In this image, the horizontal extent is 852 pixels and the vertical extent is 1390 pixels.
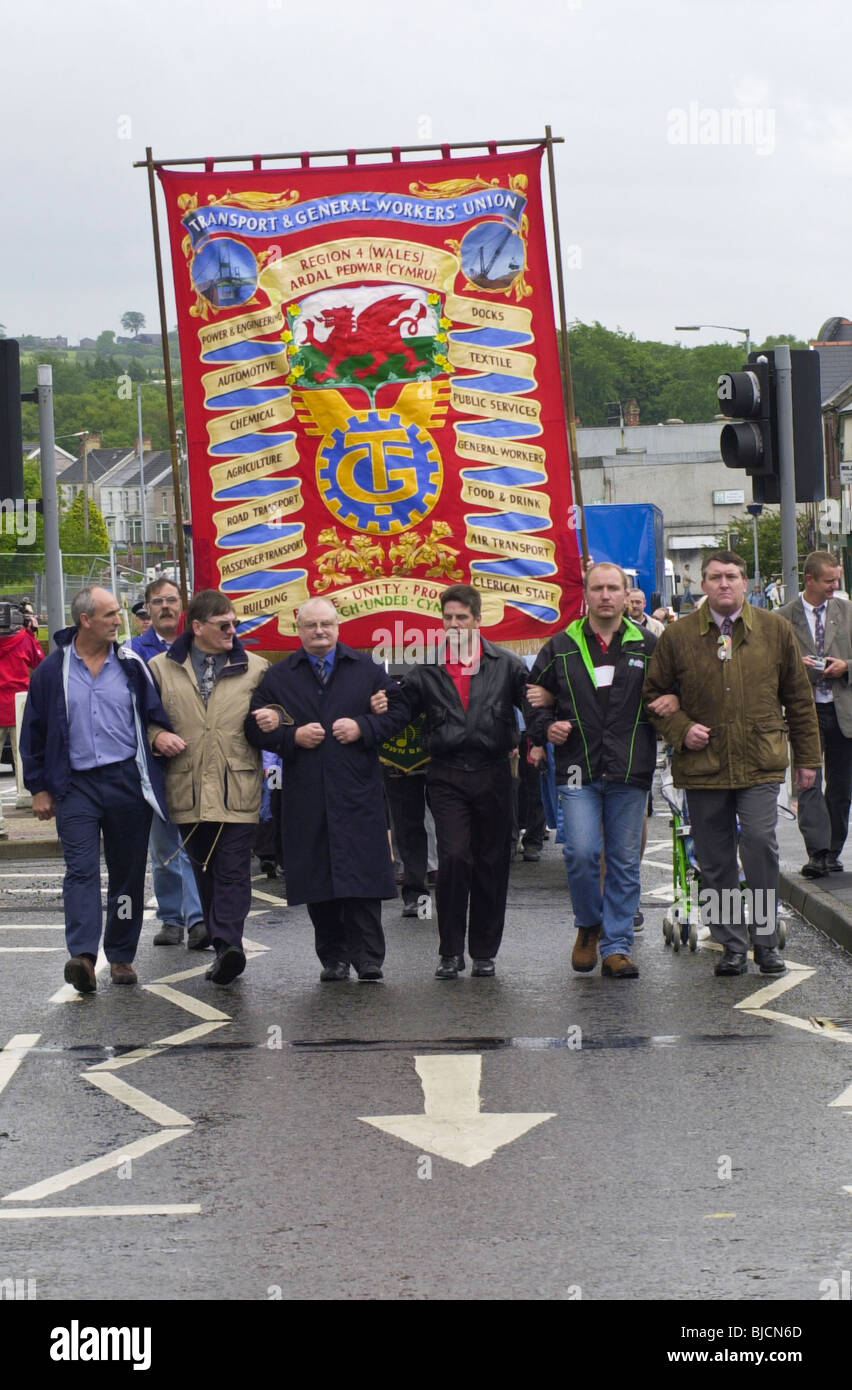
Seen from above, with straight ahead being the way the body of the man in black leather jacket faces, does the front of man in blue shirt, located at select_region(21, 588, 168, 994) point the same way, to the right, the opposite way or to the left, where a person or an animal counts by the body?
the same way

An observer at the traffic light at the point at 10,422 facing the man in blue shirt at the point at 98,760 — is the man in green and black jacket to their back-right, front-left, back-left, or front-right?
front-left

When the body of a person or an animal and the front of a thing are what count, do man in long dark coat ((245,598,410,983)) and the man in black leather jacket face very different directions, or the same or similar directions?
same or similar directions

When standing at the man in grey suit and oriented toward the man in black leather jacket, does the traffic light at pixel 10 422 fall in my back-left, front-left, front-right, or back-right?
front-right

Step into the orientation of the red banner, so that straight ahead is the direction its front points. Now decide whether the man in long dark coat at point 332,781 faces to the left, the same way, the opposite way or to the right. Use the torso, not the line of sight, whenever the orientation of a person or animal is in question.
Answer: the same way

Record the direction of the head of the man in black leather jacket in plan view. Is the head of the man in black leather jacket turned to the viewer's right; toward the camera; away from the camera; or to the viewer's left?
toward the camera

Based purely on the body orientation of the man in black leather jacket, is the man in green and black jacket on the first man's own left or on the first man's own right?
on the first man's own left

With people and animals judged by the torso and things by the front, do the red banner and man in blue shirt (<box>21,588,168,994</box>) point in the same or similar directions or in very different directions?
same or similar directions

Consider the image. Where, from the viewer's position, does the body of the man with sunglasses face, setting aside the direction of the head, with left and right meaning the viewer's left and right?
facing the viewer

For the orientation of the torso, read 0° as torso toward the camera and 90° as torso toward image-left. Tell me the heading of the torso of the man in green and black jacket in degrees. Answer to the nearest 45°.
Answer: approximately 0°

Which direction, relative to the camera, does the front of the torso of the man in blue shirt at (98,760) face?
toward the camera

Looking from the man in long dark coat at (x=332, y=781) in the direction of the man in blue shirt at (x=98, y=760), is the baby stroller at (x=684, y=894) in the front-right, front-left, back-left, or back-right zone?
back-right

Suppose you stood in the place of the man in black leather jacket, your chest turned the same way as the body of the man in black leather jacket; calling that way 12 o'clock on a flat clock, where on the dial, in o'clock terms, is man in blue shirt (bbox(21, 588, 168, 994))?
The man in blue shirt is roughly at 3 o'clock from the man in black leather jacket.

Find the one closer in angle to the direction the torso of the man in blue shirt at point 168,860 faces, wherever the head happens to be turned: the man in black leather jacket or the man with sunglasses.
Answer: the man with sunglasses

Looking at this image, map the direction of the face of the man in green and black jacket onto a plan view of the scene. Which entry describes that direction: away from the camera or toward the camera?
toward the camera

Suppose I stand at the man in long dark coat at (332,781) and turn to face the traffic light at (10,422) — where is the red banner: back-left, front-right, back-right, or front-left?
front-right

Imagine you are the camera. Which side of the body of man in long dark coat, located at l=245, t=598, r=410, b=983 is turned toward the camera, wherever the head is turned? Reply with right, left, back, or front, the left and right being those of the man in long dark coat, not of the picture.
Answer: front

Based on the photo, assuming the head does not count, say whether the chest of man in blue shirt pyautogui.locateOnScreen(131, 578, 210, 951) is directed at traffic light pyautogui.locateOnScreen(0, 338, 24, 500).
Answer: no

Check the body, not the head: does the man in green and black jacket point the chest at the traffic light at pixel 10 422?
no

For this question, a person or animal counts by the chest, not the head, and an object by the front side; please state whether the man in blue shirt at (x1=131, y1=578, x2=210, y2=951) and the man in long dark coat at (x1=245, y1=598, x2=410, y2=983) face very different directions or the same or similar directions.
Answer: same or similar directions

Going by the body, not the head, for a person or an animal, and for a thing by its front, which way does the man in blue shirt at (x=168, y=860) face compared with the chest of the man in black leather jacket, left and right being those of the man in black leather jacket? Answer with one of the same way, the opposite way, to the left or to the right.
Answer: the same way

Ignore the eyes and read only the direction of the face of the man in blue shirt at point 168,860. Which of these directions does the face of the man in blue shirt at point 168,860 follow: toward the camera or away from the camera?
toward the camera
